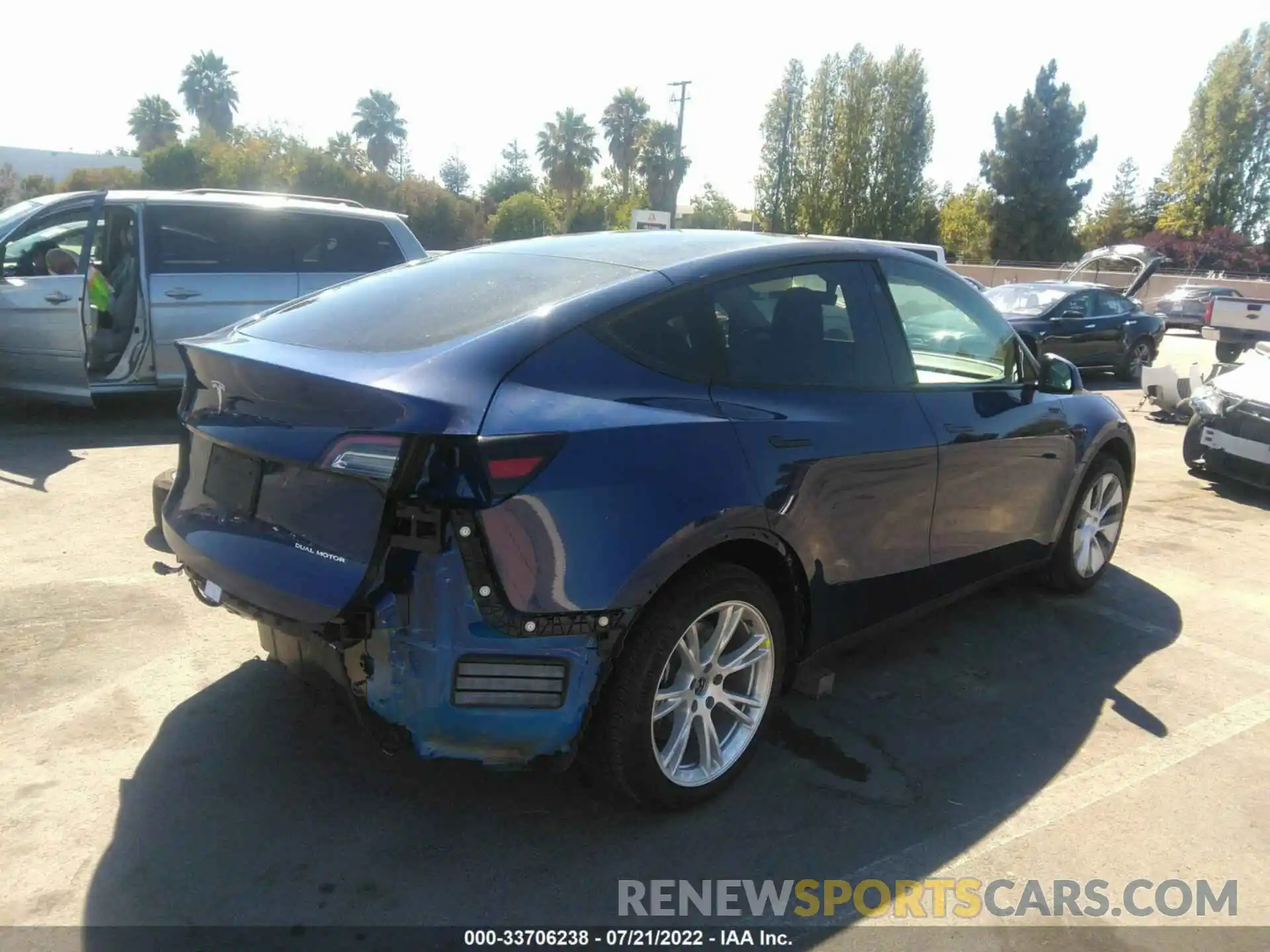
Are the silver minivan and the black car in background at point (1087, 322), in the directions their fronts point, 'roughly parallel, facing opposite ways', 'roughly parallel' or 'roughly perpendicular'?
roughly parallel

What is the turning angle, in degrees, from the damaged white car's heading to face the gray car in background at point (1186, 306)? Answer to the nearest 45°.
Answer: approximately 135° to its right

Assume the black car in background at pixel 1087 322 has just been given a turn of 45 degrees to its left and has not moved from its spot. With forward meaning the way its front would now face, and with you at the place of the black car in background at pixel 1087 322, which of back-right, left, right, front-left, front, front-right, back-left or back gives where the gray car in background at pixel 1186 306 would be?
back

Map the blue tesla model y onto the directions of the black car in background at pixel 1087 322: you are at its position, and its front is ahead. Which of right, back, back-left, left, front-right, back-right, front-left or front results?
front-left

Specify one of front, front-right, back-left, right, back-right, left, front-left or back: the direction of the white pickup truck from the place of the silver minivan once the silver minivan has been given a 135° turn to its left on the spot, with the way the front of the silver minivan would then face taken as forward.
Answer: front-left

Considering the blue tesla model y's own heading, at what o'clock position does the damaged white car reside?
The damaged white car is roughly at 12 o'clock from the blue tesla model y.

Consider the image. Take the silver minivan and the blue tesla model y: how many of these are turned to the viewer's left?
1

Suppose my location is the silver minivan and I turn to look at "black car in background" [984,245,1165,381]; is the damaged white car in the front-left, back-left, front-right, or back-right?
front-right

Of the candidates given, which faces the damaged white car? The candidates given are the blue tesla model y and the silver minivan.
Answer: the blue tesla model y

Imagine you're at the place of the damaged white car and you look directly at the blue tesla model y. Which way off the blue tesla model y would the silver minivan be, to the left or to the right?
right

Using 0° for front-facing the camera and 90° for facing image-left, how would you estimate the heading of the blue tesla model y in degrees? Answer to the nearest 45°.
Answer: approximately 225°

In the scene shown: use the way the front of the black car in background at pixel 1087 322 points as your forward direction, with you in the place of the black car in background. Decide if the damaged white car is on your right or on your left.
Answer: on your left

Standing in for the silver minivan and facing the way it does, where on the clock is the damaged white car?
The damaged white car is roughly at 7 o'clock from the silver minivan.

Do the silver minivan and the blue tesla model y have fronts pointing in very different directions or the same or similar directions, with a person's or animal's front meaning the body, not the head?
very different directions

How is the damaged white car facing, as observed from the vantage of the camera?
facing the viewer and to the left of the viewer

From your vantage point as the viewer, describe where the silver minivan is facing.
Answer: facing to the left of the viewer

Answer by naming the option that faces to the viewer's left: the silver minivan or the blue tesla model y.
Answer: the silver minivan

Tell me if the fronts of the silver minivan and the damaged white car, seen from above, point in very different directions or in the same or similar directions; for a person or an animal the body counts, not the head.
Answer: same or similar directions
